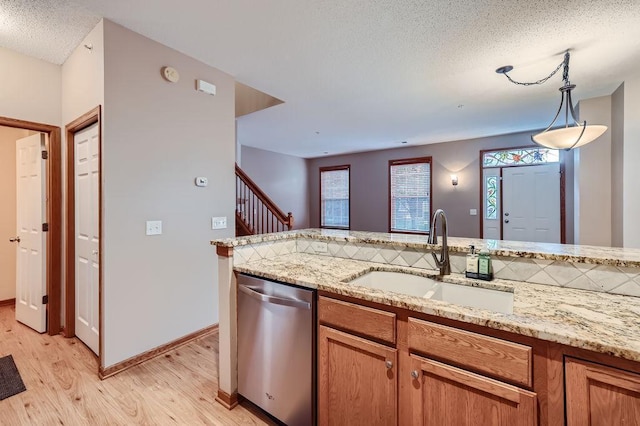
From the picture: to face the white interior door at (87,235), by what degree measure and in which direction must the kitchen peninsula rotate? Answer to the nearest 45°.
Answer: approximately 45° to its right

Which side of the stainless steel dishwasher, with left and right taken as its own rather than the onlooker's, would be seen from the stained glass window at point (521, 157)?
back

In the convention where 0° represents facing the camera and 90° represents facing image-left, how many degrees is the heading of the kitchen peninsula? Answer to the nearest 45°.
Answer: approximately 45°

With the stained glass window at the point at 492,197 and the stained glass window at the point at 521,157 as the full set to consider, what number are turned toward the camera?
2

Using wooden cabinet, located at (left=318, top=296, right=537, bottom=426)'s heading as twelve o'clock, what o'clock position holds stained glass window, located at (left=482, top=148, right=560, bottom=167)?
The stained glass window is roughly at 5 o'clock from the wooden cabinet.

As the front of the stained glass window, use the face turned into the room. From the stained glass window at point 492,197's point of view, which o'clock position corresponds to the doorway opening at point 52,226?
The doorway opening is roughly at 1 o'clock from the stained glass window.

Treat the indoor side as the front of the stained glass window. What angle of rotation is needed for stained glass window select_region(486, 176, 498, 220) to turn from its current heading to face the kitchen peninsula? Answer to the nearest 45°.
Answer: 0° — it already faces it

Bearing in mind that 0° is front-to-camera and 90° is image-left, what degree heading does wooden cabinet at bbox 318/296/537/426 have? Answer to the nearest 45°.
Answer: approximately 45°
